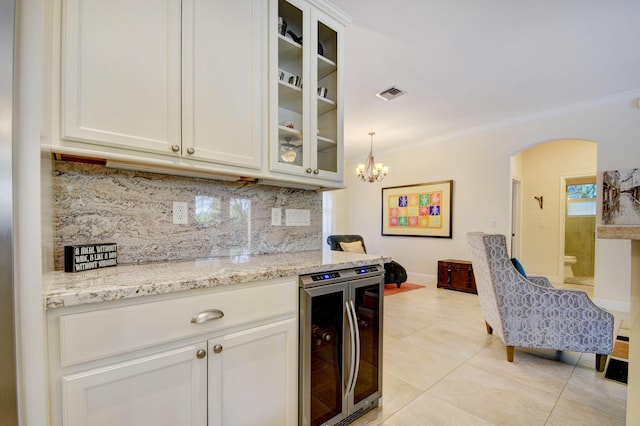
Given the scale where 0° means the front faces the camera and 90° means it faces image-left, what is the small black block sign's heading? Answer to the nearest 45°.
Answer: approximately 315°

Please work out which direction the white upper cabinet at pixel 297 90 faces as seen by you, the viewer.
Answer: facing the viewer and to the right of the viewer

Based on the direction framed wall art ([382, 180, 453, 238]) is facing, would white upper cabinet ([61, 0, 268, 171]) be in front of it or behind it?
in front

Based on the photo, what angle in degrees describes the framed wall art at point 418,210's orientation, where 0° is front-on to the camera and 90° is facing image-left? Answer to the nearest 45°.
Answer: approximately 45°
